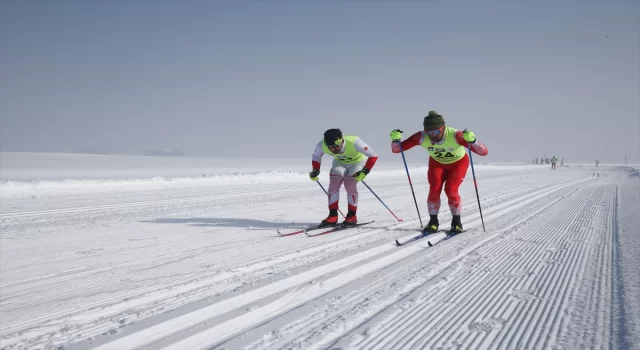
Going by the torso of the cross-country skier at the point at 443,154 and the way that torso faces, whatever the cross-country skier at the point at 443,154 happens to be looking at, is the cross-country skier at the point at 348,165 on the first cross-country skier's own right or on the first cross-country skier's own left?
on the first cross-country skier's own right

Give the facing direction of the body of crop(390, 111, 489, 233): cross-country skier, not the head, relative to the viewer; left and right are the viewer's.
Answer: facing the viewer and to the left of the viewer

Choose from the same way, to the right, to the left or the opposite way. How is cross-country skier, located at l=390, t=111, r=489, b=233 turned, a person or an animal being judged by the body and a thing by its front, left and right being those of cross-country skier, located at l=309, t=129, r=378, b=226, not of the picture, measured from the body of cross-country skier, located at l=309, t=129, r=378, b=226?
the same way

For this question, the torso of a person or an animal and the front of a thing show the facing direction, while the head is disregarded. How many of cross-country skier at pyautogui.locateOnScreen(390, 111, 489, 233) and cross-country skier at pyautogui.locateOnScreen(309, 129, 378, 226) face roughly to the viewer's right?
0
